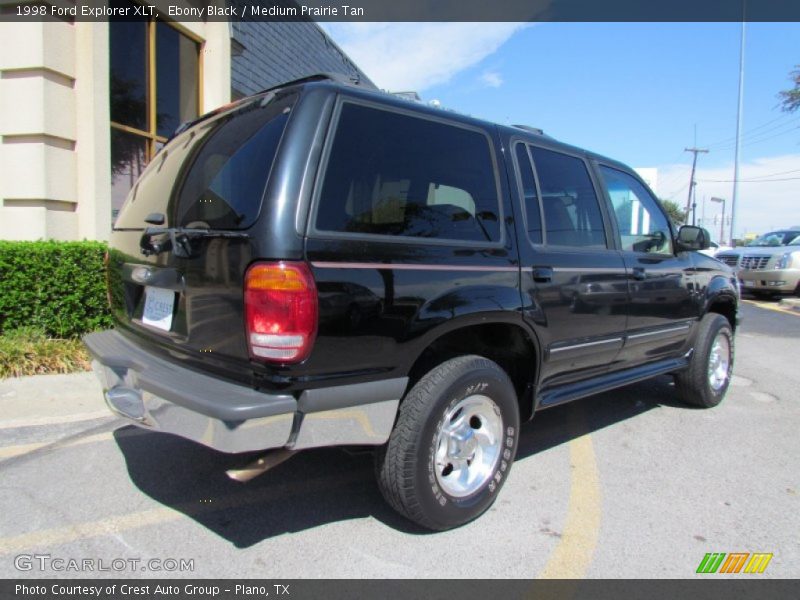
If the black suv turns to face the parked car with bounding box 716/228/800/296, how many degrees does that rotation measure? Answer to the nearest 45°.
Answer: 0° — it already faces it

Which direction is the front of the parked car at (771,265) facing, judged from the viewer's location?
facing the viewer and to the left of the viewer

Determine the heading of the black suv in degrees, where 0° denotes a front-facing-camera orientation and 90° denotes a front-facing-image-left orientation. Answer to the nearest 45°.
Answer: approximately 225°

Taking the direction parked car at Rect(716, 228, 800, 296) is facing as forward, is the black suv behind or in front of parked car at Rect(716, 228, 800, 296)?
in front
